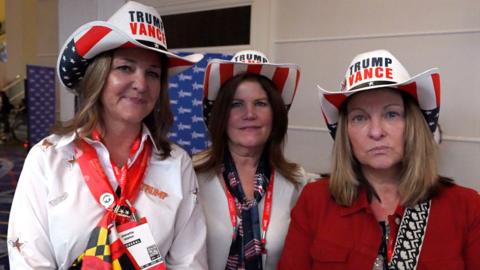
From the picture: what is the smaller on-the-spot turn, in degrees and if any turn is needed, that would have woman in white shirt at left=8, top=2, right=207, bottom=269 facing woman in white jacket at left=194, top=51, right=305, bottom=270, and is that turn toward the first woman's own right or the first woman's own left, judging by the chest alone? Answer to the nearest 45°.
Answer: approximately 135° to the first woman's own left

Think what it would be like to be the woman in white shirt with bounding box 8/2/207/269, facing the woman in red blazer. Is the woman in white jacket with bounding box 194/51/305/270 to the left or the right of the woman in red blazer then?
left

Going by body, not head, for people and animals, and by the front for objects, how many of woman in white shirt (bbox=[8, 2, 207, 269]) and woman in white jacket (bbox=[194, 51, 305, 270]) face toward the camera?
2

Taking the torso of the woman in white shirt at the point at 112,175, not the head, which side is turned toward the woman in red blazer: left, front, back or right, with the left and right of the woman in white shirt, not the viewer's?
left

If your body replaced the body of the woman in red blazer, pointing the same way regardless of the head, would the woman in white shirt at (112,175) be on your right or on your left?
on your right

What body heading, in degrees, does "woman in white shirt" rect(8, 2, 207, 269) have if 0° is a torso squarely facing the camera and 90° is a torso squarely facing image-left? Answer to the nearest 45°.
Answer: approximately 0°

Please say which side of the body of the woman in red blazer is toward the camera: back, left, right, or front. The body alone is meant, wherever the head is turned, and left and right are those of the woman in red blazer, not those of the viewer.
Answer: front

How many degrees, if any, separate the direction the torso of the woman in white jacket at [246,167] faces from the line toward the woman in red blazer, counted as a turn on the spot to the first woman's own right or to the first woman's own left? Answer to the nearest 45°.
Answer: approximately 45° to the first woman's own left

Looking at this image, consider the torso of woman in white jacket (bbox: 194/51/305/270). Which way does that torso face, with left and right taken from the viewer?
facing the viewer

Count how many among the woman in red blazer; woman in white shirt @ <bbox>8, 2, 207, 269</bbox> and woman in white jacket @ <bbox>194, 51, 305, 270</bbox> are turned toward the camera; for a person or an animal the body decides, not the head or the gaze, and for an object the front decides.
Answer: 3

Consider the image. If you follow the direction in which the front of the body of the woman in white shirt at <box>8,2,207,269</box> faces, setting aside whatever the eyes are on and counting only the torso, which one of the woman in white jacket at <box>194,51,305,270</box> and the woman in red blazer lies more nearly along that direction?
the woman in red blazer
